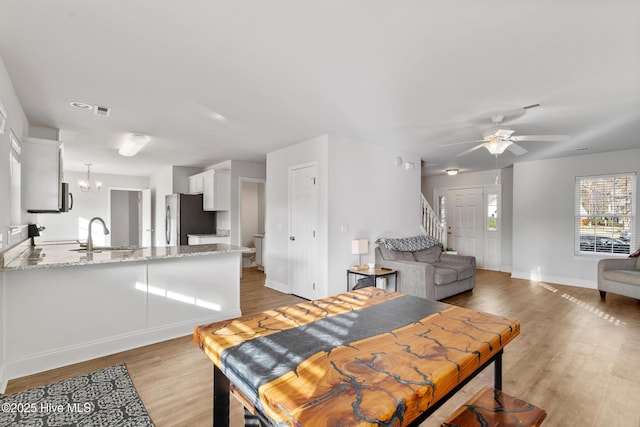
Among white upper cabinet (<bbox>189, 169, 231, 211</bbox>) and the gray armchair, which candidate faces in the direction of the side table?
the gray armchair

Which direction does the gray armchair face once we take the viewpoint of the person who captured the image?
facing the viewer and to the left of the viewer

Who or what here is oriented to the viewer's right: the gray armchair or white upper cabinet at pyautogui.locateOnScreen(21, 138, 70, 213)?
the white upper cabinet

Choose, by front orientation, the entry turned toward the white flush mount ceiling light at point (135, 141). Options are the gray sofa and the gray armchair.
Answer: the gray armchair

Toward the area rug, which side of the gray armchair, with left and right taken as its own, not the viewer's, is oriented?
front

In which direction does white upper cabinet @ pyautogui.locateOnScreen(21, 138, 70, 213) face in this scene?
to the viewer's right

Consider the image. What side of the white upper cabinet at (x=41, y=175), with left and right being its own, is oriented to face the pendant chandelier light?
left

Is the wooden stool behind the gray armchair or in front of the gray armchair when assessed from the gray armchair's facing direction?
in front

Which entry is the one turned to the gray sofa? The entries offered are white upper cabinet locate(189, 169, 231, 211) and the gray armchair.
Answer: the gray armchair

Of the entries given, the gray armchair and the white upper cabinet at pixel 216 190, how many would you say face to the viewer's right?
0

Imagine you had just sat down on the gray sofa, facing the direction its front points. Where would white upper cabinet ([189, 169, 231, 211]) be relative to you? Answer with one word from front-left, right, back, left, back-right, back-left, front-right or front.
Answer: back-right

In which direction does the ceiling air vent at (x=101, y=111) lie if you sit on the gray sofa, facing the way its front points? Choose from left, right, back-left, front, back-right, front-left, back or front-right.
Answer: right
